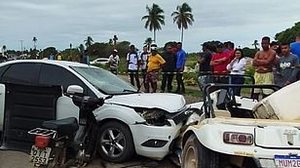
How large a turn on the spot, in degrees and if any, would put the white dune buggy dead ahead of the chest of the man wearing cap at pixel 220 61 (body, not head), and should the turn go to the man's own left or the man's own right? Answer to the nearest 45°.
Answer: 0° — they already face it

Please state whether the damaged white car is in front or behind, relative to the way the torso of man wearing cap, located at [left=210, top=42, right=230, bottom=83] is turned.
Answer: in front

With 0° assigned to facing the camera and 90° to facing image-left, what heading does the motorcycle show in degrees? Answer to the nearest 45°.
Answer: approximately 225°

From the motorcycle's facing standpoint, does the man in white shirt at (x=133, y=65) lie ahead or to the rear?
ahead
